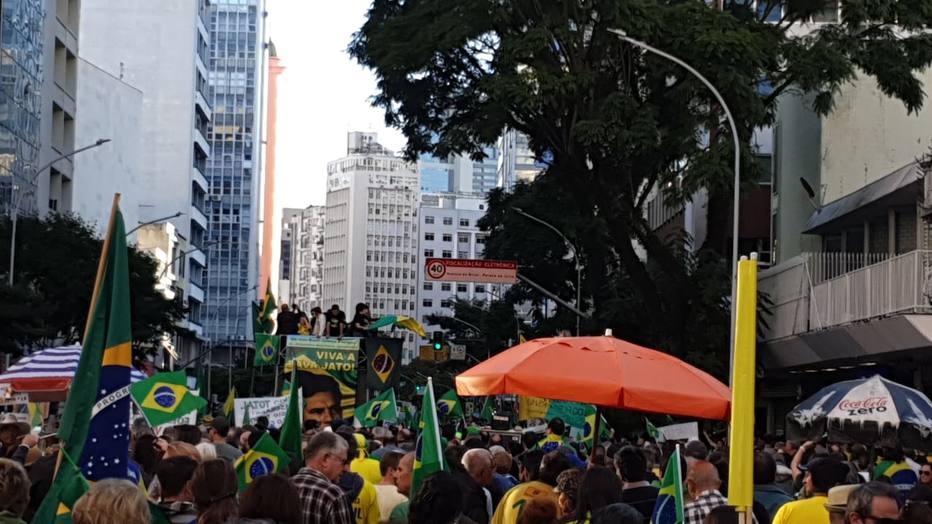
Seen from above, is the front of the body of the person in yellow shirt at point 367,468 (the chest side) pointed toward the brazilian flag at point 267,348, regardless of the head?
yes

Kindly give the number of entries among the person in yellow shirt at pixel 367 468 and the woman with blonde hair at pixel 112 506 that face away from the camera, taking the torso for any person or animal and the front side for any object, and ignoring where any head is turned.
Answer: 2

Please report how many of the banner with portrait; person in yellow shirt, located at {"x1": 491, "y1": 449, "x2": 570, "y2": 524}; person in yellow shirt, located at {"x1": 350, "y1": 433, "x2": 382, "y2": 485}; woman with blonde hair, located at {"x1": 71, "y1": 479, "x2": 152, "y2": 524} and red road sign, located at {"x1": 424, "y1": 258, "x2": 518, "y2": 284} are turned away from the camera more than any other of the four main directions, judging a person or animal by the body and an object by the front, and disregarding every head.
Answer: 3

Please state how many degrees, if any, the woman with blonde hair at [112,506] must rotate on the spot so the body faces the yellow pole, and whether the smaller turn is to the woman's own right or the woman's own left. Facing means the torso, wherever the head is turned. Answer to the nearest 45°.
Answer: approximately 90° to the woman's own right

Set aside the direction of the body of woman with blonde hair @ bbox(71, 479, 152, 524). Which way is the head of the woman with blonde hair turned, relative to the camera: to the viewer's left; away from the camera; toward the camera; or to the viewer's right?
away from the camera

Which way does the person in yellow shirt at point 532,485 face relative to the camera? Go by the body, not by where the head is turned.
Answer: away from the camera

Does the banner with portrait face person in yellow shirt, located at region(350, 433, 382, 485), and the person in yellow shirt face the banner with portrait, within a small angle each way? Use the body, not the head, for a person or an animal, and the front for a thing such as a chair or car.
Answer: yes

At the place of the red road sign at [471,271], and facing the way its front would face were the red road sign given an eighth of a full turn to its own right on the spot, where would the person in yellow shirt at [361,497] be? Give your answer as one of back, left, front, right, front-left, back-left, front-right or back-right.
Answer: front-left

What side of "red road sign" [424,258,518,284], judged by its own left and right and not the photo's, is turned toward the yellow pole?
front

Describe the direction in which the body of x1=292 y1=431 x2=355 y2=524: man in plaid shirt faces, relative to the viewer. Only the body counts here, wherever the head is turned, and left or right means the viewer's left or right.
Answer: facing away from the viewer and to the right of the viewer

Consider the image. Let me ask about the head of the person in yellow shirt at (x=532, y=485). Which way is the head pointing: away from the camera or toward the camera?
away from the camera

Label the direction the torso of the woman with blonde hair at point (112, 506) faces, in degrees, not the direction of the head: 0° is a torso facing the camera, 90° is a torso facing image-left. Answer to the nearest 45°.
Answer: approximately 180°

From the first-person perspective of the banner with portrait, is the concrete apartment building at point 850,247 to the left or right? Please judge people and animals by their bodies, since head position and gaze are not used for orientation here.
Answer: on its left

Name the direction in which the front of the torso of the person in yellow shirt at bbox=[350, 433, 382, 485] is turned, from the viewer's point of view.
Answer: away from the camera

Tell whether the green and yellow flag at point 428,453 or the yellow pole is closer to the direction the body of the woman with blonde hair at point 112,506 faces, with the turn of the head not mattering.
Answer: the green and yellow flag

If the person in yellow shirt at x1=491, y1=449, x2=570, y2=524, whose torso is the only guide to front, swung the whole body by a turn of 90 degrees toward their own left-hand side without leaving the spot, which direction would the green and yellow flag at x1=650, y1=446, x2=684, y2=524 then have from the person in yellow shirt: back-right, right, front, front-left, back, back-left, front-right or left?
back

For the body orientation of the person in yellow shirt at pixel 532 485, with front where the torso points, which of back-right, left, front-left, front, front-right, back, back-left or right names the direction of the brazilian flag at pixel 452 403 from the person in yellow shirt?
front
